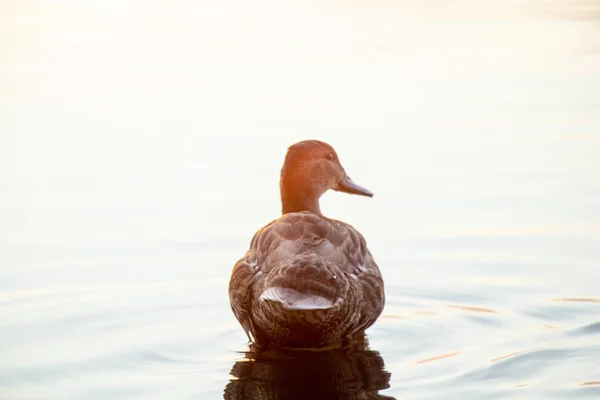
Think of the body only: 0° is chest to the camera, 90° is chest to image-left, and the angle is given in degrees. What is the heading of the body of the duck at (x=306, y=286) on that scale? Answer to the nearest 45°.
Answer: approximately 180°
